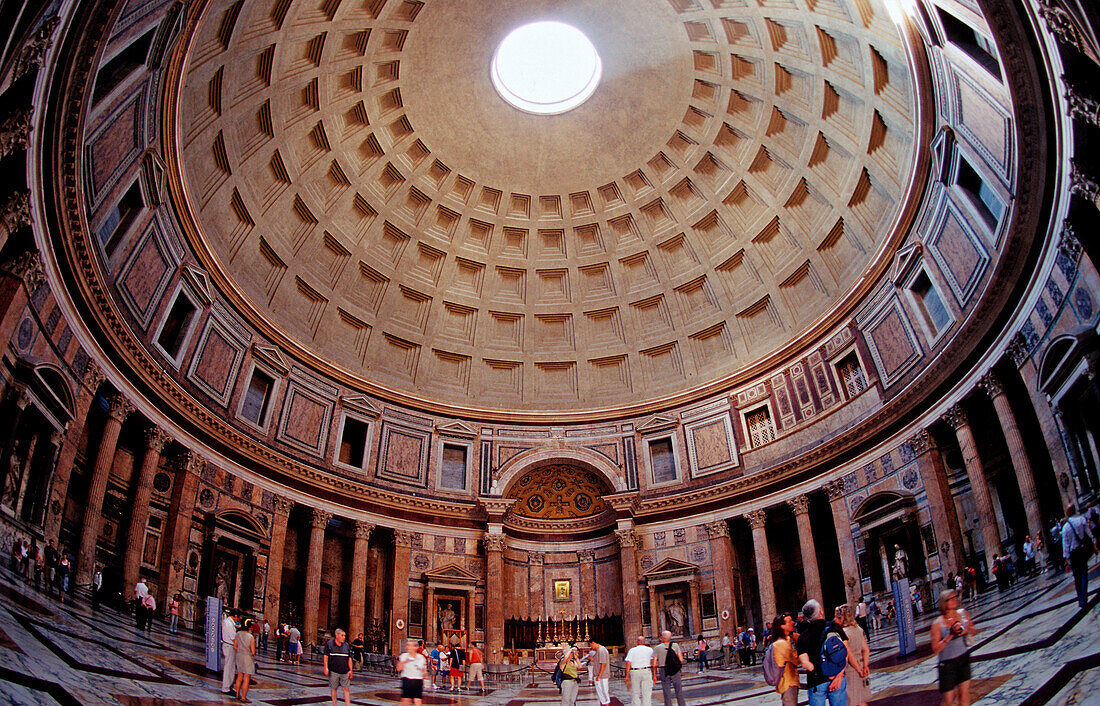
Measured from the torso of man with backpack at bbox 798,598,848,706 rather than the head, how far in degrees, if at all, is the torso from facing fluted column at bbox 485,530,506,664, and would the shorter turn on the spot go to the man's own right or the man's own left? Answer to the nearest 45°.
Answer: approximately 45° to the man's own left

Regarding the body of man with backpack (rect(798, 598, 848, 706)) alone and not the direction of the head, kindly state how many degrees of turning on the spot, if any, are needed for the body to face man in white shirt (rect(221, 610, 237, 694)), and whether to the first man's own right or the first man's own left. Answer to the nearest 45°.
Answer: approximately 90° to the first man's own left

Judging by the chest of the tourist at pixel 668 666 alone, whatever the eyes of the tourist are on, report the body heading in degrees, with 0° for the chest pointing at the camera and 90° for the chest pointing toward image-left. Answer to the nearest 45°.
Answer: approximately 180°
